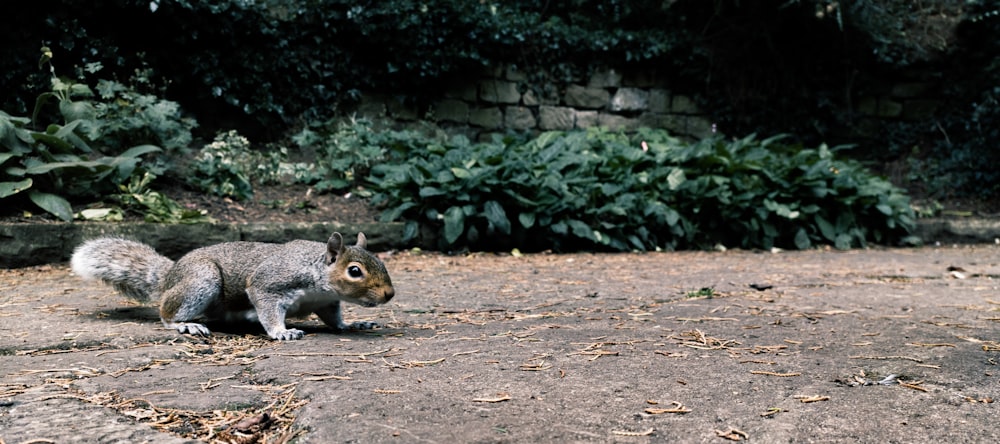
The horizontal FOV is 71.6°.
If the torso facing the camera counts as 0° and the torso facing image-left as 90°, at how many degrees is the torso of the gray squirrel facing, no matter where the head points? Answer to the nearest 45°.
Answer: approximately 270°

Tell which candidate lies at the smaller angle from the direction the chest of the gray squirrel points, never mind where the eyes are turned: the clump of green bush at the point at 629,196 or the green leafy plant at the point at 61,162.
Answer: the clump of green bush

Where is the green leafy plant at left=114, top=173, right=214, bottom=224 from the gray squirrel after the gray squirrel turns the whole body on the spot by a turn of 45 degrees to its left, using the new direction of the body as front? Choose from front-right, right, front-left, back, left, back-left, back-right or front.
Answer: front-left

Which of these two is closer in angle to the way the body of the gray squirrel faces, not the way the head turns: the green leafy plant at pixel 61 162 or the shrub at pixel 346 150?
the shrub

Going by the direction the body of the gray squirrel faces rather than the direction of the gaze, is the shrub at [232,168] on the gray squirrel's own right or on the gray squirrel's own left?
on the gray squirrel's own left

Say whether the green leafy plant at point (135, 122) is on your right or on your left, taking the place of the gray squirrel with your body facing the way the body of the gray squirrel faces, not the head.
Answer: on your left

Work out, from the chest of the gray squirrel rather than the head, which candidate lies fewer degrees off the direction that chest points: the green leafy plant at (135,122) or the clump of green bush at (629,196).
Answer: the clump of green bush

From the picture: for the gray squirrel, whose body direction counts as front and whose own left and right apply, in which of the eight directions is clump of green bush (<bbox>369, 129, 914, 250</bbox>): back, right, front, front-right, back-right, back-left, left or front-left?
front-left

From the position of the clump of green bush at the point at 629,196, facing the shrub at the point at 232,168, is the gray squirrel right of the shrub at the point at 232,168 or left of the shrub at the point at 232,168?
left

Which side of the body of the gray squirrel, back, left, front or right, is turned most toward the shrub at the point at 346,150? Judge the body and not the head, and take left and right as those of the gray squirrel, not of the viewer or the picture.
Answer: left
